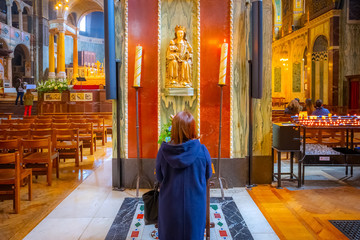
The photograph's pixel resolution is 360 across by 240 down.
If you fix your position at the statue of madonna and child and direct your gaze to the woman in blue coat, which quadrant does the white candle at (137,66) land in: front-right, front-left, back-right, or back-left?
front-right

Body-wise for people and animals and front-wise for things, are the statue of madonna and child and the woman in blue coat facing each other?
yes

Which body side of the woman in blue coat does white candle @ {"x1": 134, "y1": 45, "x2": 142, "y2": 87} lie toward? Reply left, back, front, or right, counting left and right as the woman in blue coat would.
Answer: front

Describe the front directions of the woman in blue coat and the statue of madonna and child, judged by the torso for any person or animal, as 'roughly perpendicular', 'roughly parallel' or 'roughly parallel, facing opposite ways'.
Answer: roughly parallel, facing opposite ways

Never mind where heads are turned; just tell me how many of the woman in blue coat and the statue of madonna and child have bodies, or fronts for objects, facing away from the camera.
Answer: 1

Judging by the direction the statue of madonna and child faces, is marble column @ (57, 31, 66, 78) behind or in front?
behind

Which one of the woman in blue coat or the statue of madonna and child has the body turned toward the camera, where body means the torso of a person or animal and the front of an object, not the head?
the statue of madonna and child

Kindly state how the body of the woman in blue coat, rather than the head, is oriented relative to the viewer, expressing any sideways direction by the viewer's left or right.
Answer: facing away from the viewer

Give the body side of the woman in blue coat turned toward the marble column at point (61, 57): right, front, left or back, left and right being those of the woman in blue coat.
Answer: front

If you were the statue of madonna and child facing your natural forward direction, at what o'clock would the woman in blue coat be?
The woman in blue coat is roughly at 12 o'clock from the statue of madonna and child.

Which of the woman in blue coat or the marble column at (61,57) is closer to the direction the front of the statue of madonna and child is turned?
the woman in blue coat

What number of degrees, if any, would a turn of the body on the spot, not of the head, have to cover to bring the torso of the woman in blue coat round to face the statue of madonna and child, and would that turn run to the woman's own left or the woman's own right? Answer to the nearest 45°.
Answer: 0° — they already face it

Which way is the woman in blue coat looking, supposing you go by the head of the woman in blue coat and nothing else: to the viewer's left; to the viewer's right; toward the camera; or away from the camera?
away from the camera

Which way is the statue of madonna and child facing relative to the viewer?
toward the camera
